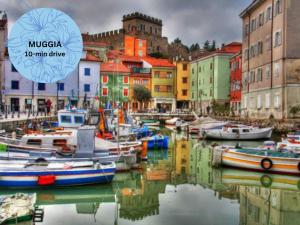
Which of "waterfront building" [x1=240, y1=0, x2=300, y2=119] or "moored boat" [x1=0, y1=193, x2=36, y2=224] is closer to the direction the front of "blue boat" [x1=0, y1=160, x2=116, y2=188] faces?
the waterfront building

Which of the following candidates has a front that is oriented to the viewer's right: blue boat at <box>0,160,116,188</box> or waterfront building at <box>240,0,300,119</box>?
the blue boat

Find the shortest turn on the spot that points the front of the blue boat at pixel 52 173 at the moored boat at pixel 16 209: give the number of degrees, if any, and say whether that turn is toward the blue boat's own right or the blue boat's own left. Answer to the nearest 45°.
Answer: approximately 90° to the blue boat's own right

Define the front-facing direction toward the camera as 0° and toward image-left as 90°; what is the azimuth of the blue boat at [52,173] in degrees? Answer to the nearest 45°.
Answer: approximately 270°

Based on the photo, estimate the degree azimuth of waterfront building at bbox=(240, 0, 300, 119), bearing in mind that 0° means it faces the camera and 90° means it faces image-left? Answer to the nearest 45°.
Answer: approximately 45°
